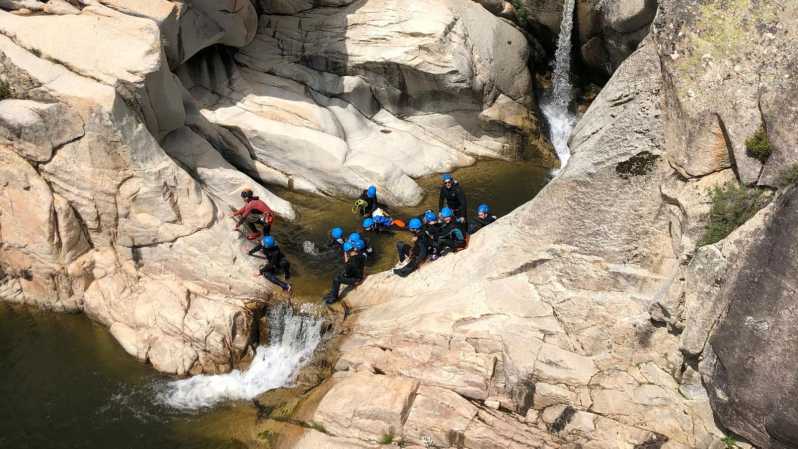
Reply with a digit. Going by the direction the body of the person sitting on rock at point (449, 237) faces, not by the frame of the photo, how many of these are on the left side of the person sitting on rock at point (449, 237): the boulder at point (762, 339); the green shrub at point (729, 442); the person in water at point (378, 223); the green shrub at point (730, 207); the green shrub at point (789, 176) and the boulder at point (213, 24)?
4

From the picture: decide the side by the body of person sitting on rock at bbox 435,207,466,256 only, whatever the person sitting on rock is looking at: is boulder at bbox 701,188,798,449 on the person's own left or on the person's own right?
on the person's own left

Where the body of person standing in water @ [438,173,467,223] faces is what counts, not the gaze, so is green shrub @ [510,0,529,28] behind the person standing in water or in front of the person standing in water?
behind

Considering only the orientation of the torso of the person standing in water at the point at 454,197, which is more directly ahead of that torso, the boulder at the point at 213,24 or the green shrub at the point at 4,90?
the green shrub

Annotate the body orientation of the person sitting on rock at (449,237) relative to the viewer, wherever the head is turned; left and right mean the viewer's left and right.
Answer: facing the viewer and to the left of the viewer

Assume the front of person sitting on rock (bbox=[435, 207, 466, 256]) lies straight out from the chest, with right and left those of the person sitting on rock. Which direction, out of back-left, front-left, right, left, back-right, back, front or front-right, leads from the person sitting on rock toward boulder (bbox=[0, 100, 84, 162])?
front-right

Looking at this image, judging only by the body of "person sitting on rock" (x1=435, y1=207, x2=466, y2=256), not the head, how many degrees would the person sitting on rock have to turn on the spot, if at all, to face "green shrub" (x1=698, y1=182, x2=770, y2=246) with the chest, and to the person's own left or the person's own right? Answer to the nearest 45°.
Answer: approximately 90° to the person's own left

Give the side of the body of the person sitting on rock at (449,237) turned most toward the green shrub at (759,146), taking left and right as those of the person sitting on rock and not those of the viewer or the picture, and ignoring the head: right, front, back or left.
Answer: left

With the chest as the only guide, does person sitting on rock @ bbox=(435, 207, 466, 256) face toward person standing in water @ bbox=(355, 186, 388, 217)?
no

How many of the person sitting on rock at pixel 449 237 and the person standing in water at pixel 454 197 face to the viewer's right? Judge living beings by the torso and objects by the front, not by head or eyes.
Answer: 0

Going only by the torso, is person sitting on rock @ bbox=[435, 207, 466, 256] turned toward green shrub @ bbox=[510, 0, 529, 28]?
no

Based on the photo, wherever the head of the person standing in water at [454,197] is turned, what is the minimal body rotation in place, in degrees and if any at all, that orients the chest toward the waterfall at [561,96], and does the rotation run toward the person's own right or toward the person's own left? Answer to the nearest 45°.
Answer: approximately 180°

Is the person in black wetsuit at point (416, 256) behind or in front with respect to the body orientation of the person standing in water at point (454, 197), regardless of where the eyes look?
in front

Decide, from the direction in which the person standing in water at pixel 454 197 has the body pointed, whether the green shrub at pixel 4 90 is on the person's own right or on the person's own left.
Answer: on the person's own right

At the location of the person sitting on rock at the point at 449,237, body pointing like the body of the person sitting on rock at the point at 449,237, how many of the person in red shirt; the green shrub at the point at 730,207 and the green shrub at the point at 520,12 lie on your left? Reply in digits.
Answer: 1

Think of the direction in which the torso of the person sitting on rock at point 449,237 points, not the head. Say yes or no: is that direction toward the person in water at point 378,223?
no

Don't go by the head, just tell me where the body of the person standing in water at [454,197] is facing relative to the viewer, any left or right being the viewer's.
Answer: facing the viewer

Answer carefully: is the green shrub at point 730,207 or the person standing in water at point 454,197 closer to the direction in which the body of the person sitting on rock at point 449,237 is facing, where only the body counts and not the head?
the green shrub

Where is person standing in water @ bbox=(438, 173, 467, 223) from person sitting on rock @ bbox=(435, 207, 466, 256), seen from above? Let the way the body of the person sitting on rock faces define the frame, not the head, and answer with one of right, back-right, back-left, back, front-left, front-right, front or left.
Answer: back-right
